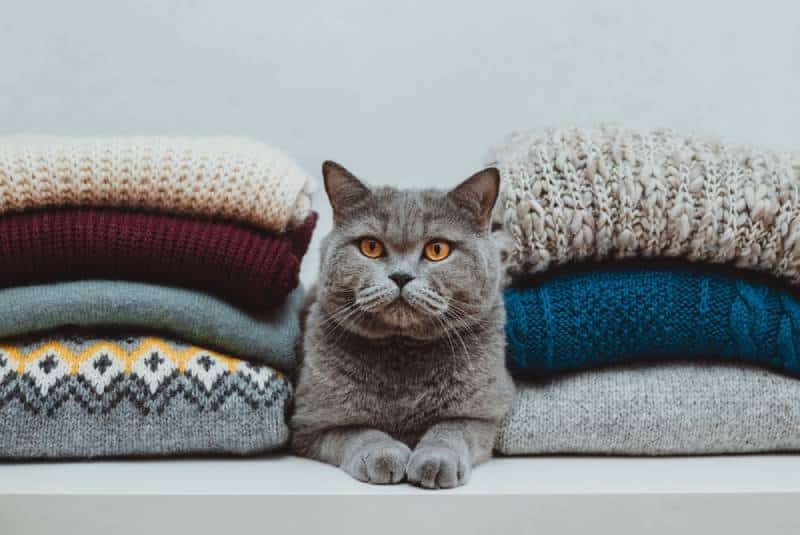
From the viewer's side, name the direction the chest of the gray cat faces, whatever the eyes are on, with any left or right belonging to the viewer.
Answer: facing the viewer
